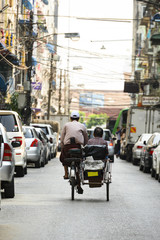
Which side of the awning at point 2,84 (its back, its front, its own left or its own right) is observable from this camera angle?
right

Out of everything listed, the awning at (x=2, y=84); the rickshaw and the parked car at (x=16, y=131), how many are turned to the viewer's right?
1

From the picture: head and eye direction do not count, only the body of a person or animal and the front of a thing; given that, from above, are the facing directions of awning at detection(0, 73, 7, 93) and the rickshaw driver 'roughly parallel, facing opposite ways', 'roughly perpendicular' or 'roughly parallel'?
roughly perpendicular

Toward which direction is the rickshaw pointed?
away from the camera

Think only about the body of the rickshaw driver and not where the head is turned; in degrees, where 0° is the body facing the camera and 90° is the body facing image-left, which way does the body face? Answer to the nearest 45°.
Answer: approximately 180°

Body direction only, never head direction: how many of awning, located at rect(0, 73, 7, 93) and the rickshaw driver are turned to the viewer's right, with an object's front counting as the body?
1

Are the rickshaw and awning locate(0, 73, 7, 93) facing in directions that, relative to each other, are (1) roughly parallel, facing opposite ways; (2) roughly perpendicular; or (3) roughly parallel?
roughly perpendicular
